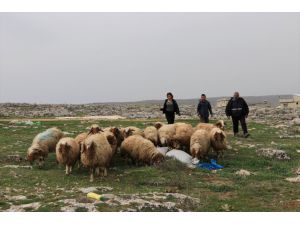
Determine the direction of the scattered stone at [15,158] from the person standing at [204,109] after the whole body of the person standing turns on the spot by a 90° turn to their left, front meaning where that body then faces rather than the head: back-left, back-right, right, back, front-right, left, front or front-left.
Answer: back-right

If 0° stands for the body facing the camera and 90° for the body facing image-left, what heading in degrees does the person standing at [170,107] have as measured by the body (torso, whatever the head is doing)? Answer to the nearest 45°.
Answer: approximately 0°

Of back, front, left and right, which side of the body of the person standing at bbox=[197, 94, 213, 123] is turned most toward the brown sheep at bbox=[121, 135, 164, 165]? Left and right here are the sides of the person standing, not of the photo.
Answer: front

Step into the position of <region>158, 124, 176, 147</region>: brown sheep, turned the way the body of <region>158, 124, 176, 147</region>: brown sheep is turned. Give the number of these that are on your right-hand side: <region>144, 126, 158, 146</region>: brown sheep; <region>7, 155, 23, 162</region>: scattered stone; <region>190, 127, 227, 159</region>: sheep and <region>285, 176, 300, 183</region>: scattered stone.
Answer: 2
